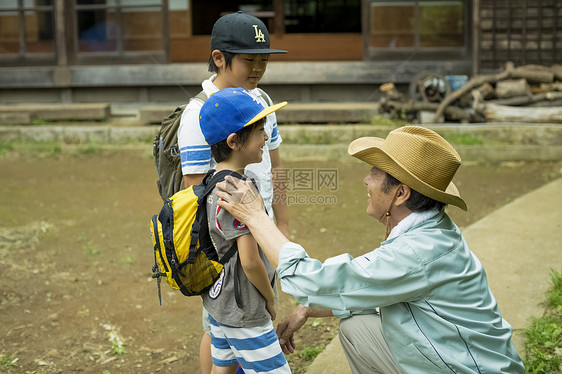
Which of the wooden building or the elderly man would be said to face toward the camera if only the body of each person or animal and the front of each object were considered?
the wooden building

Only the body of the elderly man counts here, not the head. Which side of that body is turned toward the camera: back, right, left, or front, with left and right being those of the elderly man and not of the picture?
left

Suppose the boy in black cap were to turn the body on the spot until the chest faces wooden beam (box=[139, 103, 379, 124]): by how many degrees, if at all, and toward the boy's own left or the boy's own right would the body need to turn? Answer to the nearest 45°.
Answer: approximately 135° to the boy's own left

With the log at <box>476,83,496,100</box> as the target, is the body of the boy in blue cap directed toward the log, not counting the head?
no

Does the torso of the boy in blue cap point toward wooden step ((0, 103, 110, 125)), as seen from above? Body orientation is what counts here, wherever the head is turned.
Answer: no

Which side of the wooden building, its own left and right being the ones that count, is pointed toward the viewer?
front

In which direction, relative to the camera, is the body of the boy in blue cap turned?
to the viewer's right

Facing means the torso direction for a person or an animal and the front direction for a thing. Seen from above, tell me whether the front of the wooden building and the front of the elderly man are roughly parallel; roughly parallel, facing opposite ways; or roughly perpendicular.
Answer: roughly perpendicular

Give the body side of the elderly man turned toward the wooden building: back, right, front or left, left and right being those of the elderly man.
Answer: right

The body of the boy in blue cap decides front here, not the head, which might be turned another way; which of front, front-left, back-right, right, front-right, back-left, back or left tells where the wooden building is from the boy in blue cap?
left

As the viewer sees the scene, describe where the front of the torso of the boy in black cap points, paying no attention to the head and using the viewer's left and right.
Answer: facing the viewer and to the right of the viewer

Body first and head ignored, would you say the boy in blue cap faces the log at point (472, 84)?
no

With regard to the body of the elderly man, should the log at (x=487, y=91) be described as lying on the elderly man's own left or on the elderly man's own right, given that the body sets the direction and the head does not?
on the elderly man's own right

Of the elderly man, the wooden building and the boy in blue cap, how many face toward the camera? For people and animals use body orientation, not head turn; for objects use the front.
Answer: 1

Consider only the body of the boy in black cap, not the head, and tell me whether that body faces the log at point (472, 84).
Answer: no
